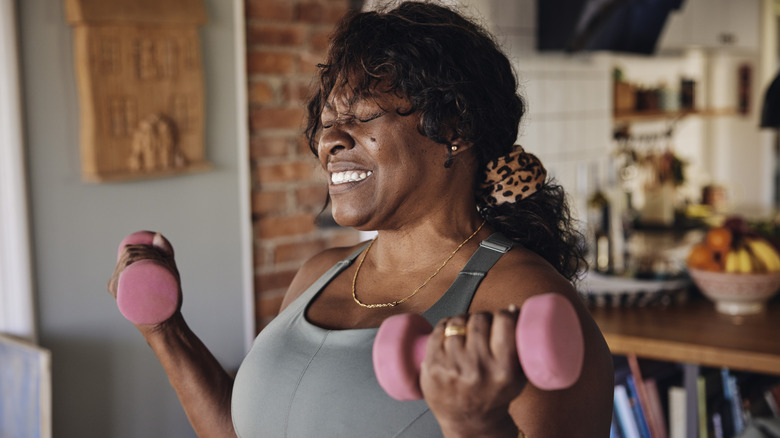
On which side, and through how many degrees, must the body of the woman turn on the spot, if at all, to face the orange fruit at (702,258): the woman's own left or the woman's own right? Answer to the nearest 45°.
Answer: approximately 180°

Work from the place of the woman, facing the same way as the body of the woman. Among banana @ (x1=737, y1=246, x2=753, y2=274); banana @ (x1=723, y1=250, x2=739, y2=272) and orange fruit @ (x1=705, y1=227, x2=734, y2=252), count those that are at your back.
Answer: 3

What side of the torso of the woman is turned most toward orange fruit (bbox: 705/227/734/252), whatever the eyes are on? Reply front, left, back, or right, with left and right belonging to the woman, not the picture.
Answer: back

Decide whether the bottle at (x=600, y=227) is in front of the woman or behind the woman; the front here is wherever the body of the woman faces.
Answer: behind

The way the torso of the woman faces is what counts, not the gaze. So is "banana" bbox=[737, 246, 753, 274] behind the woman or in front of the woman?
behind

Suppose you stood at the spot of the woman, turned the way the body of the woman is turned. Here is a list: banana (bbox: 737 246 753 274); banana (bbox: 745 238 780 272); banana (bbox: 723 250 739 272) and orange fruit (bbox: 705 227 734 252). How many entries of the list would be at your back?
4

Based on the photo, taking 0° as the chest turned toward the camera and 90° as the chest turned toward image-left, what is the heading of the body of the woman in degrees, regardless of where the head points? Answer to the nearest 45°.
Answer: approximately 45°

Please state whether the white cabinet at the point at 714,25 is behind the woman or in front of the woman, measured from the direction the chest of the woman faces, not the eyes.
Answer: behind

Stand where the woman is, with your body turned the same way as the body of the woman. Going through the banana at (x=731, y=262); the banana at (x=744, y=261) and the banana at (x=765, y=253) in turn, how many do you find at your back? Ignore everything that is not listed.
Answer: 3

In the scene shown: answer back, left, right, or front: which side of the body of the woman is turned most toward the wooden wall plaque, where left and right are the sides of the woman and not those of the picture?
right

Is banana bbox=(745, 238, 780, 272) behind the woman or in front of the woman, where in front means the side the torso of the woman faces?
behind
